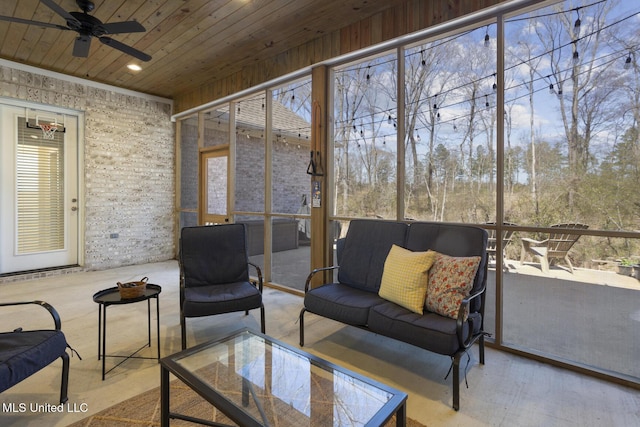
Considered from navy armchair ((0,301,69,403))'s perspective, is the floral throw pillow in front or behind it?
in front

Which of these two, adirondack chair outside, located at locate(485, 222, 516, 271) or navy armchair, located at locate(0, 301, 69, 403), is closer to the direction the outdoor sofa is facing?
the navy armchair

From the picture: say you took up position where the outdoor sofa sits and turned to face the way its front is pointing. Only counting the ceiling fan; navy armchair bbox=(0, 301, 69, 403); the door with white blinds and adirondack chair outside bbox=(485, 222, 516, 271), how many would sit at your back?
1

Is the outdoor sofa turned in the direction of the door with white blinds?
no

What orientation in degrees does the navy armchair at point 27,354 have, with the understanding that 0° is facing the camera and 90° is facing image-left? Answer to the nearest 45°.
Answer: approximately 315°

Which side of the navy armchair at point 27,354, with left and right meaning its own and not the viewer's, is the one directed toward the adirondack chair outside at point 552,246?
front

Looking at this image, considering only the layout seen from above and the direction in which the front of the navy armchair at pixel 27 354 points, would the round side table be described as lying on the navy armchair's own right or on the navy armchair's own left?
on the navy armchair's own left

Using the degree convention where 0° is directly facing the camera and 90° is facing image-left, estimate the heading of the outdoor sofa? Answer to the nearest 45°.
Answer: approximately 45°

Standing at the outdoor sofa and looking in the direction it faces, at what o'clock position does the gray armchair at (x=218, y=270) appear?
The gray armchair is roughly at 2 o'clock from the outdoor sofa.

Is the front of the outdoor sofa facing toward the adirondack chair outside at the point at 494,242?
no

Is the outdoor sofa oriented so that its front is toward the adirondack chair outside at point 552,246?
no

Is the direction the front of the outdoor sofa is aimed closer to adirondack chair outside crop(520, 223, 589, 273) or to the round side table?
the round side table

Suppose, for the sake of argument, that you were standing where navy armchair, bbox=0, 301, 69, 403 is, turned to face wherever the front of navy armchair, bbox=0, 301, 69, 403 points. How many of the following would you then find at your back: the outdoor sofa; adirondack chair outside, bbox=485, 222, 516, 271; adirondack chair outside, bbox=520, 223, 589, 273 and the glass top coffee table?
0

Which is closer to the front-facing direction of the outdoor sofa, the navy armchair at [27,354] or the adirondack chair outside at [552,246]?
the navy armchair

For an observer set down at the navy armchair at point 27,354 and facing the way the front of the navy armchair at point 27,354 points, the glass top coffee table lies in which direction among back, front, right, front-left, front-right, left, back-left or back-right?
front

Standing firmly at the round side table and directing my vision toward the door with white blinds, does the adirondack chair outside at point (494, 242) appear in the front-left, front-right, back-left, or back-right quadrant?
back-right

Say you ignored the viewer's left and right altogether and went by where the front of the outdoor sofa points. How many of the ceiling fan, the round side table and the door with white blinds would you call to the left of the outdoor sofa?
0
